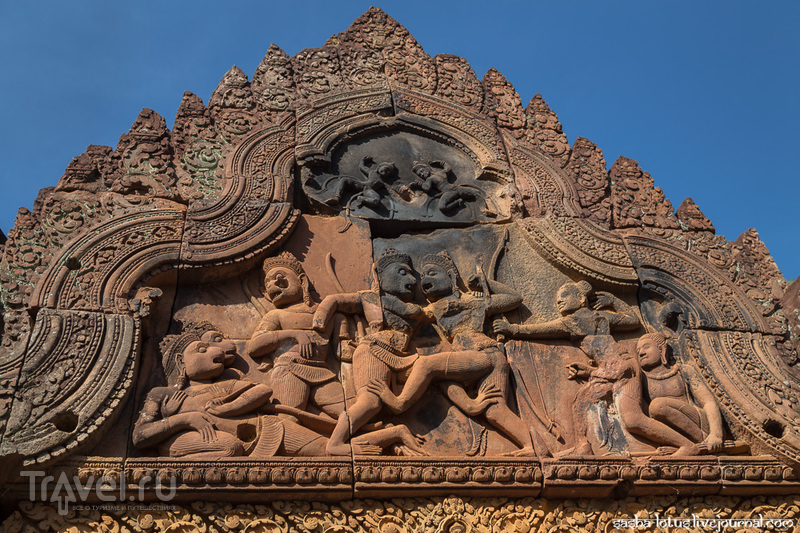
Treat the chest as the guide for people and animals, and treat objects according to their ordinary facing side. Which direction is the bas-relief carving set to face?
toward the camera
